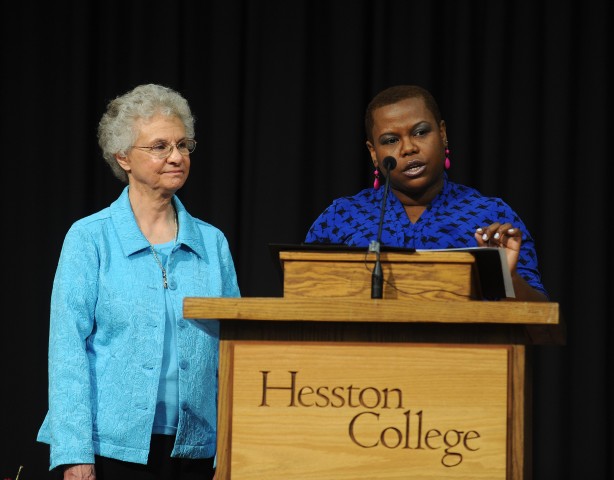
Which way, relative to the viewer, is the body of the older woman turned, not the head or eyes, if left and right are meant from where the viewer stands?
facing the viewer and to the right of the viewer

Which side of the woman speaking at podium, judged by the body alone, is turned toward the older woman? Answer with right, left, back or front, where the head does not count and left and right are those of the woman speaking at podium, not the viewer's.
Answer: right

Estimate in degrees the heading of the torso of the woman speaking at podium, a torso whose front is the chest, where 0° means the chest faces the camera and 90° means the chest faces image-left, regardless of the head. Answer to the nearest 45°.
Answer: approximately 0°

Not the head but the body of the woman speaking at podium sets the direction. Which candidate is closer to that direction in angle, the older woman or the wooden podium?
the wooden podium

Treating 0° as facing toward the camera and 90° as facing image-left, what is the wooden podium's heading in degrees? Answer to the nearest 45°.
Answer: approximately 0°

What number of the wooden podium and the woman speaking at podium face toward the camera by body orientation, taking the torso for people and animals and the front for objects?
2

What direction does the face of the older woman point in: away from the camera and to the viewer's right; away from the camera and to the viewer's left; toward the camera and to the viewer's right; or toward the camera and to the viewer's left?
toward the camera and to the viewer's right

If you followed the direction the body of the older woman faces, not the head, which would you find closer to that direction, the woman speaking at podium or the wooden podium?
the wooden podium

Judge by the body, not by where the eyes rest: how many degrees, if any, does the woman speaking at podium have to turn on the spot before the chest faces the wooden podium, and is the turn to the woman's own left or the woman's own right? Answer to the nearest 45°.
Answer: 0° — they already face it

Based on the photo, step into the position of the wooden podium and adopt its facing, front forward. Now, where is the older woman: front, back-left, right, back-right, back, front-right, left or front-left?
back-right

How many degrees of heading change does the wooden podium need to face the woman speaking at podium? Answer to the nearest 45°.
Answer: approximately 180°
